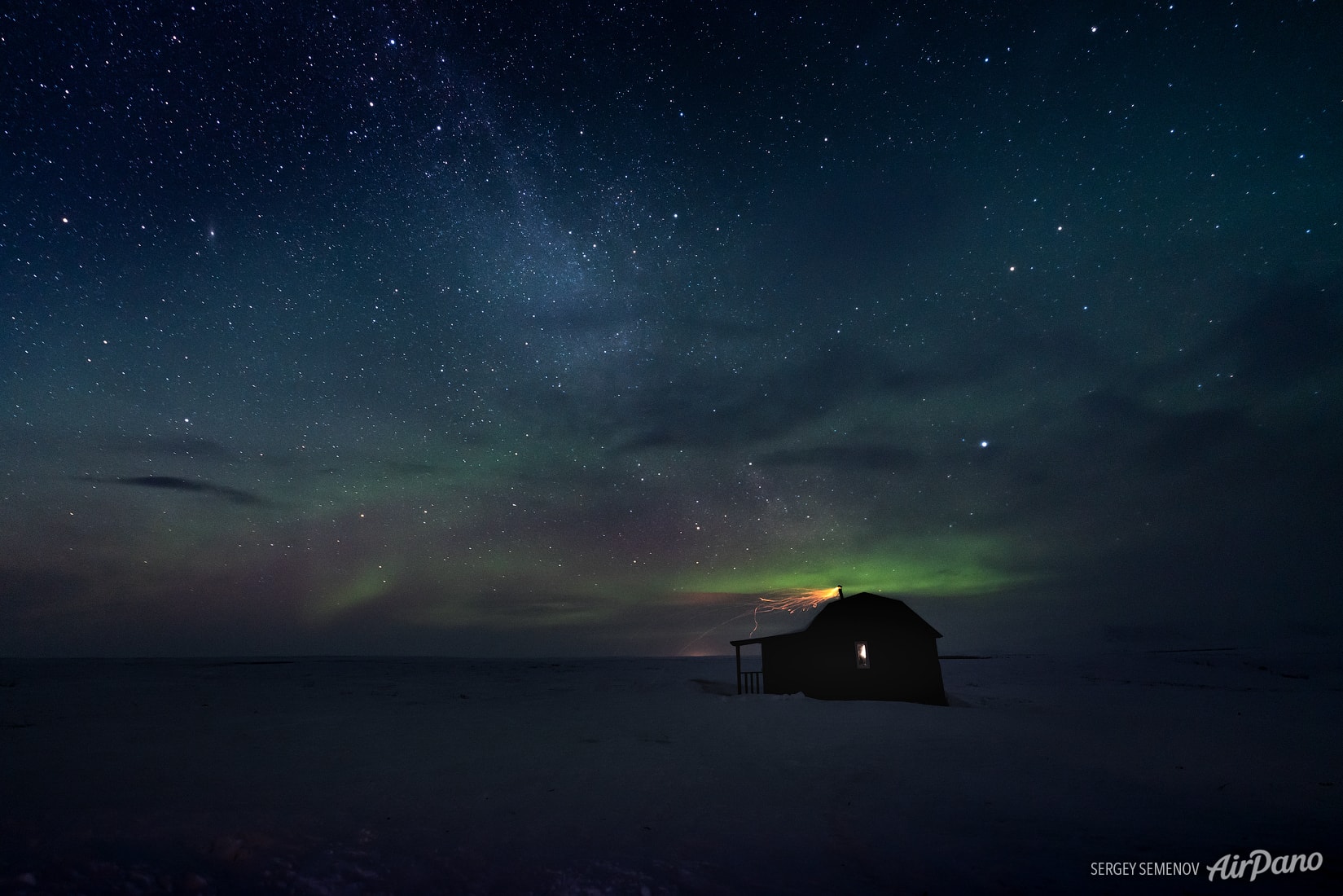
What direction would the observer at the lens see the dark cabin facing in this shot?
facing to the left of the viewer
